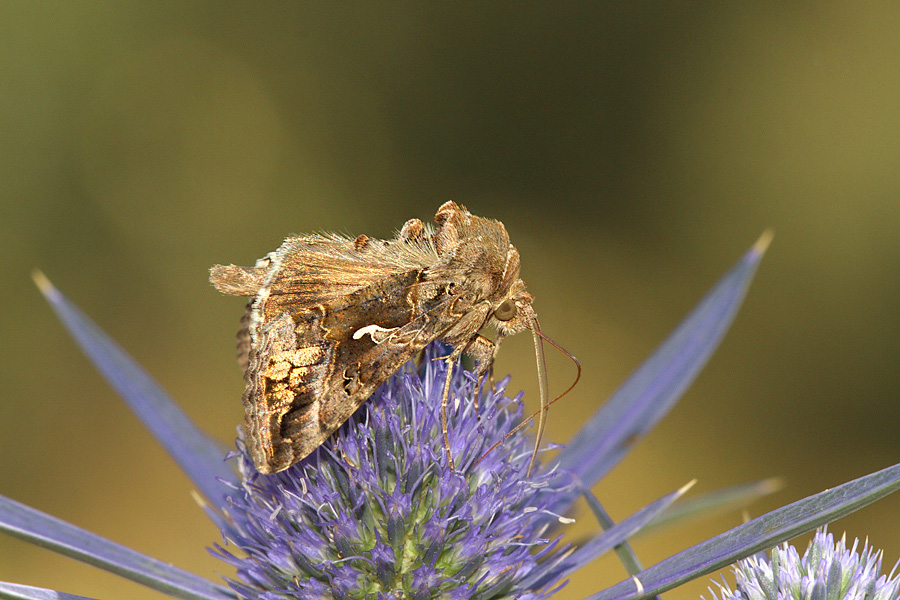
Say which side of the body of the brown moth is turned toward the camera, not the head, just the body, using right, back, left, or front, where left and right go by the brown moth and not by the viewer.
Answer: right
